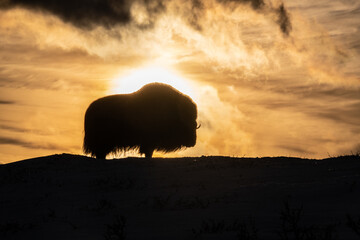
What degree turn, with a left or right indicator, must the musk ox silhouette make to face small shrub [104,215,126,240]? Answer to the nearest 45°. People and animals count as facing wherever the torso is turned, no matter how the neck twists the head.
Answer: approximately 90° to its right

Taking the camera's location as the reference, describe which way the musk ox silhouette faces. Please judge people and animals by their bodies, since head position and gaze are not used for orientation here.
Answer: facing to the right of the viewer
